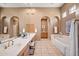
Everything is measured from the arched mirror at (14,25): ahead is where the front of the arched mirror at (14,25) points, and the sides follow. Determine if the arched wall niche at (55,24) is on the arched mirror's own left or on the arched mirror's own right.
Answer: on the arched mirror's own left
